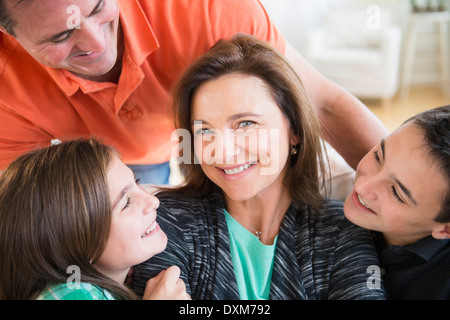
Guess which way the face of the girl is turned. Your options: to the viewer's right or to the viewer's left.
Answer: to the viewer's right

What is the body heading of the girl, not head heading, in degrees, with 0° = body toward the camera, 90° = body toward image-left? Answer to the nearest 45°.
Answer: approximately 270°

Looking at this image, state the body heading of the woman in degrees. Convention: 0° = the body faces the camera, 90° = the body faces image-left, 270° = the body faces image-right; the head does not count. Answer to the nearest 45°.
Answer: approximately 0°
